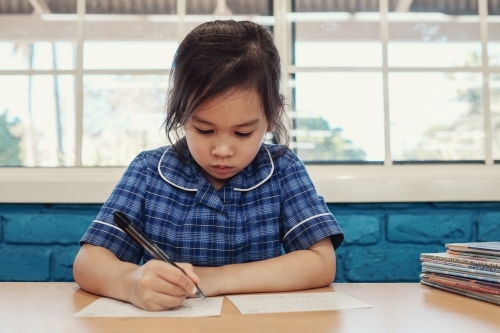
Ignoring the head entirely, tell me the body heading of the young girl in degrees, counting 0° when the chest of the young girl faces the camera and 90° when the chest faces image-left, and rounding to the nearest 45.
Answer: approximately 0°

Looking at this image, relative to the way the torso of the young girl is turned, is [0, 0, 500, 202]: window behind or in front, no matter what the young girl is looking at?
behind
